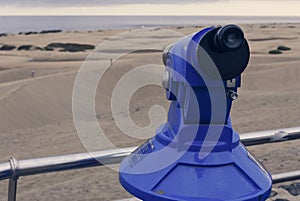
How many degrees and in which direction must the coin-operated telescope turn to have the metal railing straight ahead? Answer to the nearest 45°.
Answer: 0° — it already faces it

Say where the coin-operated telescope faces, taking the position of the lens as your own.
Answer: facing away from the viewer and to the left of the viewer
